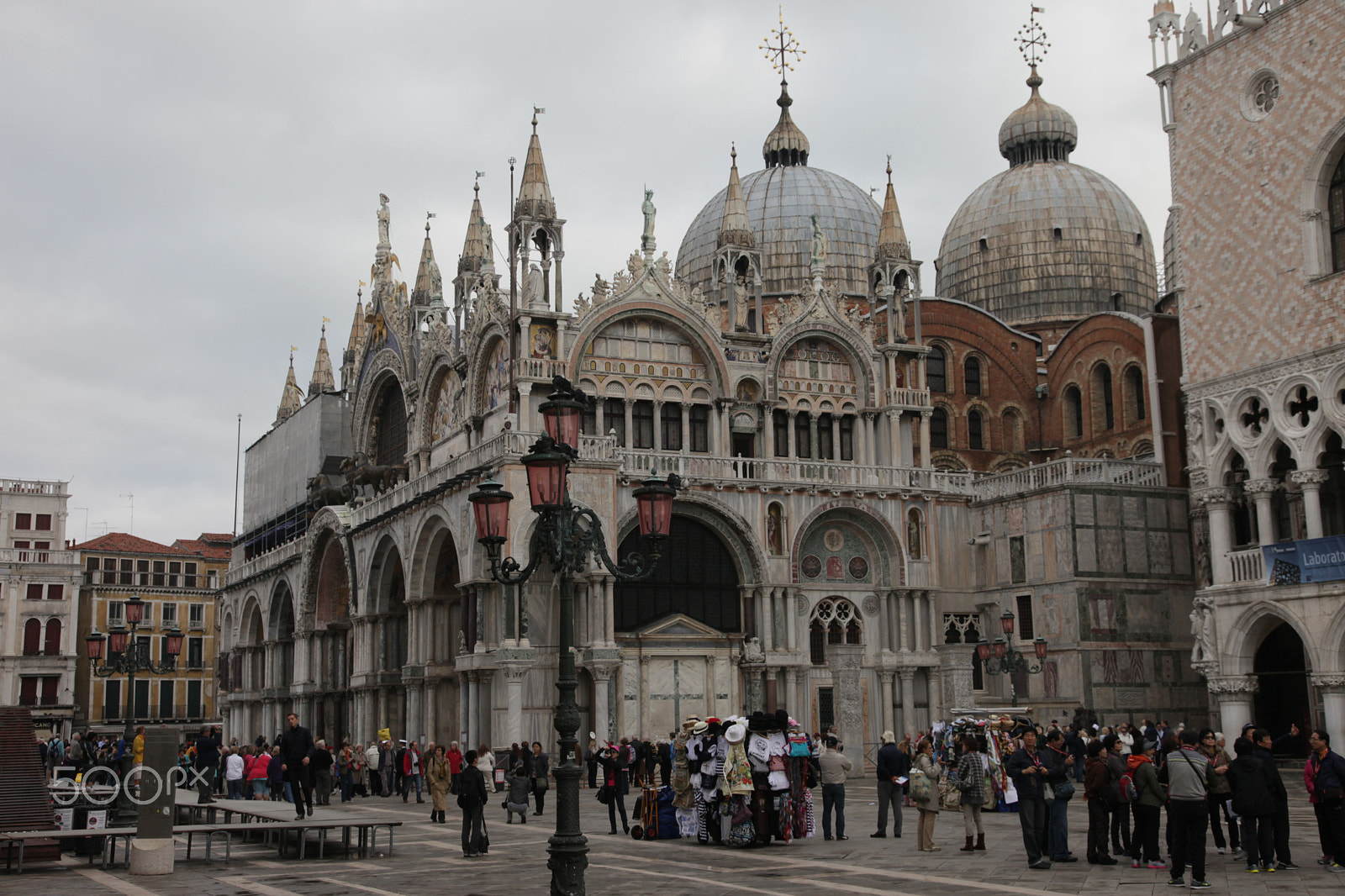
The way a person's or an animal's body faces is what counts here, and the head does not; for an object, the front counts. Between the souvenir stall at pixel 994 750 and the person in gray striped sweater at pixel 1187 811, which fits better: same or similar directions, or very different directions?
very different directions

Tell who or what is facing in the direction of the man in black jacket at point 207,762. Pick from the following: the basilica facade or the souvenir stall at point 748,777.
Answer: the basilica facade

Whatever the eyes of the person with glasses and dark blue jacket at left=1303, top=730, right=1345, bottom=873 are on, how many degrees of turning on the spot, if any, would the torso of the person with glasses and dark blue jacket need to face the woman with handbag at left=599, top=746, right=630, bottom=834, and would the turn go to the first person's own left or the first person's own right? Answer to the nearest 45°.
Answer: approximately 45° to the first person's own right

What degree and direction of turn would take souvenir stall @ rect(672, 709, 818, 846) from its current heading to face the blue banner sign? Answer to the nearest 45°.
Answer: approximately 135° to its left

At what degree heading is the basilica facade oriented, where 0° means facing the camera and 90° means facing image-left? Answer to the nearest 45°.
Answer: approximately 45°

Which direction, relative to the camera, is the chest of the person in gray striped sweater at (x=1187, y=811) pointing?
away from the camera

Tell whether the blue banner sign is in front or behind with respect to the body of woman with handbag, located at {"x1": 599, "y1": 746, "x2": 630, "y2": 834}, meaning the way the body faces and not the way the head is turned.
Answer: behind

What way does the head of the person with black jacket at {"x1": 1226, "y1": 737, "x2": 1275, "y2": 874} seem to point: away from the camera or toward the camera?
away from the camera

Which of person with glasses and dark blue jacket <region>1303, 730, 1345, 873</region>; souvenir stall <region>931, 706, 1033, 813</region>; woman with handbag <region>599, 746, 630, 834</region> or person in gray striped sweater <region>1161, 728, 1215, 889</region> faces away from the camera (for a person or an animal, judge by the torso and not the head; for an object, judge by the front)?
person in gray striped sweater <region>1161, 728, 1215, 889</region>
